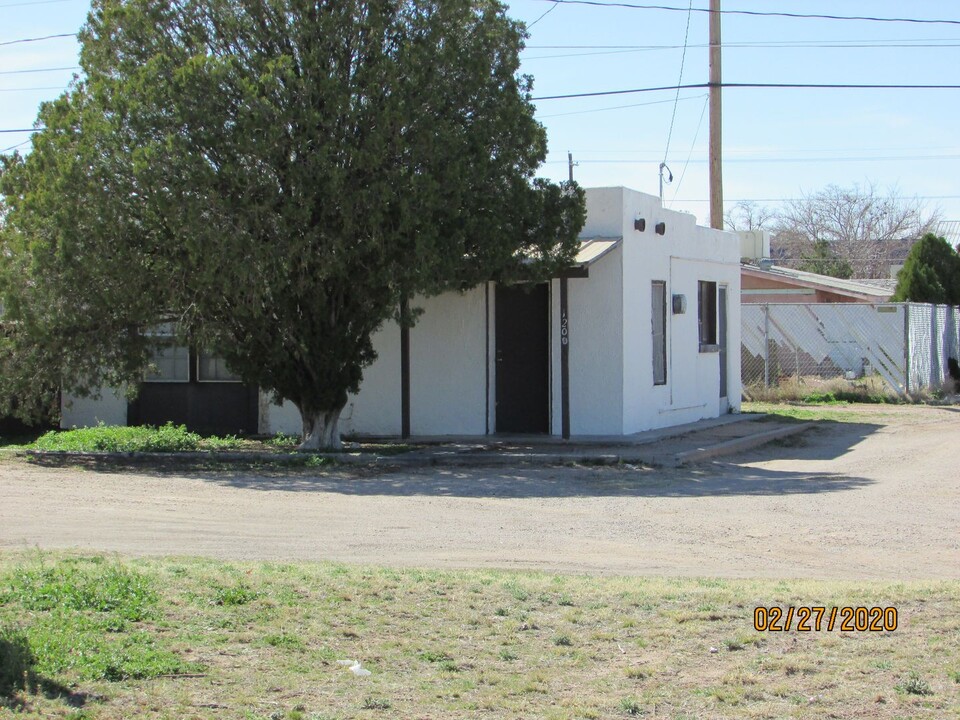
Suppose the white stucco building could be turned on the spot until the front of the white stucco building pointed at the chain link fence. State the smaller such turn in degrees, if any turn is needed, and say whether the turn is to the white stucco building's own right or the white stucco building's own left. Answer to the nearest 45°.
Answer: approximately 135° to the white stucco building's own left

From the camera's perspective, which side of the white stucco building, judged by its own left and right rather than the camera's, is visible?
front

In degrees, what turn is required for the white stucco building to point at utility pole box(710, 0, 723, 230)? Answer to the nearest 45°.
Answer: approximately 135° to its left

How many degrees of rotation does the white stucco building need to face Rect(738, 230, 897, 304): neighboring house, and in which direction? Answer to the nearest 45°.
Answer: approximately 135° to its left

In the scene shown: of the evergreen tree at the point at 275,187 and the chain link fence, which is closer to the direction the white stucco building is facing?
the evergreen tree

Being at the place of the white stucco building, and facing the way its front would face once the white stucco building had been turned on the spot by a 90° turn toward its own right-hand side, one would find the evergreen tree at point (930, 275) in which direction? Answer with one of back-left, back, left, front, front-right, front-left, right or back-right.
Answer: back-right
